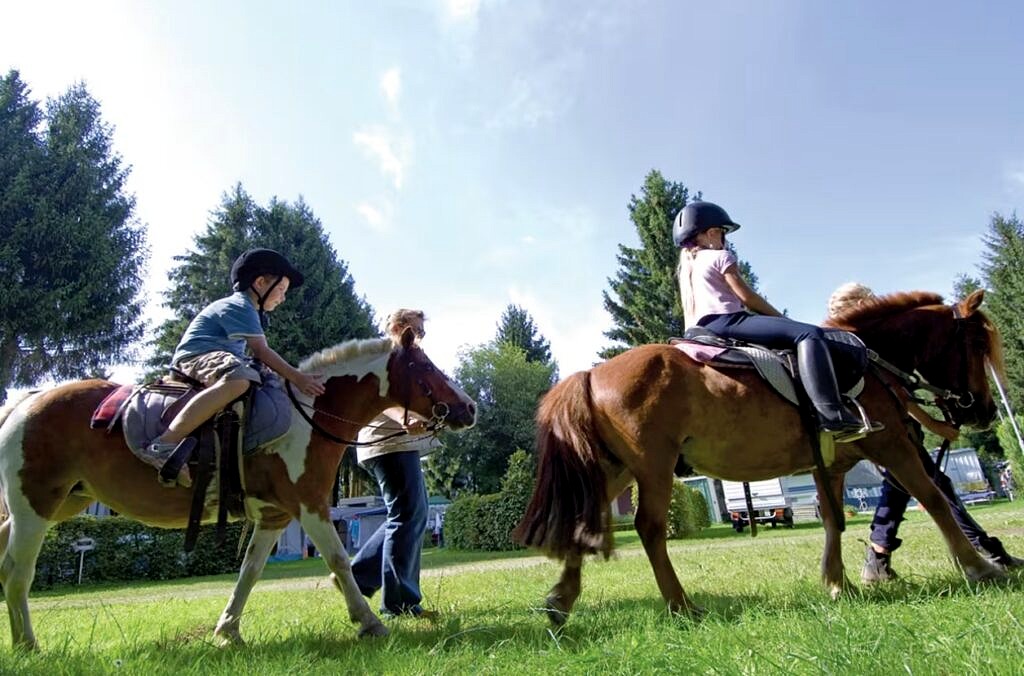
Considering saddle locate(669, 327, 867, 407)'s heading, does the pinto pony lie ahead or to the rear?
to the rear

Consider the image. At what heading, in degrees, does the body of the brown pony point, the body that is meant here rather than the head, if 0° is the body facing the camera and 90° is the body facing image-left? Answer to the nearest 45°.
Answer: approximately 270°

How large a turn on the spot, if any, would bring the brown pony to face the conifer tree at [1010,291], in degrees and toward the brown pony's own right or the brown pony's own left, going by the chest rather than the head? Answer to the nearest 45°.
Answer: approximately 90° to the brown pony's own left

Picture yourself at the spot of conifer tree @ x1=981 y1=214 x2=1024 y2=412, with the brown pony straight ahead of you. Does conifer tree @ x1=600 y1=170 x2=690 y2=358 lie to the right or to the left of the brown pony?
right

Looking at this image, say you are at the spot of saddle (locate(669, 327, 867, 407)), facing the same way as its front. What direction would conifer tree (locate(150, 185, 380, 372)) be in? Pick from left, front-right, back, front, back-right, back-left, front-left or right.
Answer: back-left

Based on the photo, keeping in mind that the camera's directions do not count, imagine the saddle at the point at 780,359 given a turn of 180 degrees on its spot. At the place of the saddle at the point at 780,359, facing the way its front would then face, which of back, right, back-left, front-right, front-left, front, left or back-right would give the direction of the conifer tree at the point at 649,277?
right

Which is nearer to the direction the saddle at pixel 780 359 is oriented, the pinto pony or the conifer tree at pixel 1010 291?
the conifer tree

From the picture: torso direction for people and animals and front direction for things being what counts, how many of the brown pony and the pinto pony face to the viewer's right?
2

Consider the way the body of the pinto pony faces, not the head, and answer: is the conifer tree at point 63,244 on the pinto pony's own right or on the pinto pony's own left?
on the pinto pony's own left

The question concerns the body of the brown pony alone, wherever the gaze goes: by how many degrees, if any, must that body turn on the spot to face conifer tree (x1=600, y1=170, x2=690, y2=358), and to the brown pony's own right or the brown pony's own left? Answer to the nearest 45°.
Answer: approximately 90° to the brown pony's own left

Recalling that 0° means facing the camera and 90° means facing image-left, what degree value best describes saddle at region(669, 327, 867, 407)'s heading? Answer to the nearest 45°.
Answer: approximately 270°

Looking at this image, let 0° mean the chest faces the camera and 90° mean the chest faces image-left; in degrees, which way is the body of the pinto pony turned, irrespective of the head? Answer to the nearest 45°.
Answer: approximately 270°
